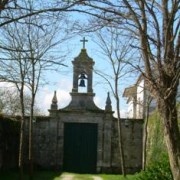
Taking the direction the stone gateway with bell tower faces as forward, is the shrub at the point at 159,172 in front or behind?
in front

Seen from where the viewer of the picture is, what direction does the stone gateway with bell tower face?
facing the viewer
